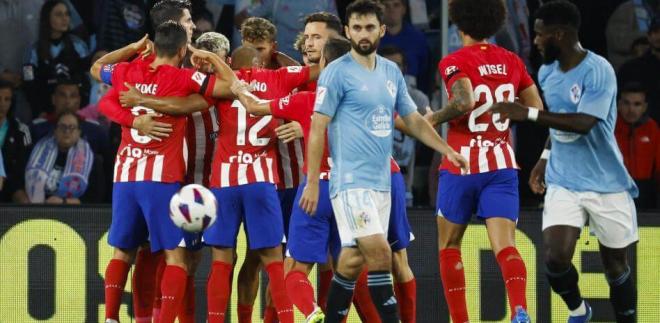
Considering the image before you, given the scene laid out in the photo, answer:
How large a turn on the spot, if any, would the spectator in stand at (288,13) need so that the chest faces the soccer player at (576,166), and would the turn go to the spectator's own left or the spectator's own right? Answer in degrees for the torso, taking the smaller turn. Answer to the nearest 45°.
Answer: approximately 45° to the spectator's own left

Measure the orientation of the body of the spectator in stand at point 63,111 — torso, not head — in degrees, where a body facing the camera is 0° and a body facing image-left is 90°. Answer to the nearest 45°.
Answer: approximately 0°

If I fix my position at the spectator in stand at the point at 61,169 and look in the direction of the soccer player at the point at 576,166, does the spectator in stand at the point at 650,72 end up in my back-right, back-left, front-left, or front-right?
front-left

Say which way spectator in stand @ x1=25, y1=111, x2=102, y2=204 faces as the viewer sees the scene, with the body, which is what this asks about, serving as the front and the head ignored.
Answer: toward the camera

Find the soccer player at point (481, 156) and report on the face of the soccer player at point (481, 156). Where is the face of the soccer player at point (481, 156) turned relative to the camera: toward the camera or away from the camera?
away from the camera

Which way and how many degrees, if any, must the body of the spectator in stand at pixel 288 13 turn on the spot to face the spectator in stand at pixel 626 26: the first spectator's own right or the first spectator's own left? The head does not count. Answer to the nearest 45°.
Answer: approximately 90° to the first spectator's own left

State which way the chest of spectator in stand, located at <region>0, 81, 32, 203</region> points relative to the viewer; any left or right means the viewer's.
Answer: facing the viewer

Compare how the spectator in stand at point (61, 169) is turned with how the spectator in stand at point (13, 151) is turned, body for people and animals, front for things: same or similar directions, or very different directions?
same or similar directions

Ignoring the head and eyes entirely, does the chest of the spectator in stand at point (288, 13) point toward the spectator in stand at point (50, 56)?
no

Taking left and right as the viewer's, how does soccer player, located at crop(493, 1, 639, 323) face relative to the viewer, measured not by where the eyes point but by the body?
facing the viewer and to the left of the viewer

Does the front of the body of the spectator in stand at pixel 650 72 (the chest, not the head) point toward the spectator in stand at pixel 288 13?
no

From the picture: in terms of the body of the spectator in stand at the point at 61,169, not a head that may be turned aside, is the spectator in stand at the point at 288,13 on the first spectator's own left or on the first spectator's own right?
on the first spectator's own left

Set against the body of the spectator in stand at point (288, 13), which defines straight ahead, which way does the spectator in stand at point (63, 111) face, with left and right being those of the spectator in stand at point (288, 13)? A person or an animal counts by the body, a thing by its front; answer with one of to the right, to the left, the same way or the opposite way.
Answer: the same way

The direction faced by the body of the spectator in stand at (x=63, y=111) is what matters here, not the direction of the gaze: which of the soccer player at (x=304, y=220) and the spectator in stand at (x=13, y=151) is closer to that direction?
the soccer player

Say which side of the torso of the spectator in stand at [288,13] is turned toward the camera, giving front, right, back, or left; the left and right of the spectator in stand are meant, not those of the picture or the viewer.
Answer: front

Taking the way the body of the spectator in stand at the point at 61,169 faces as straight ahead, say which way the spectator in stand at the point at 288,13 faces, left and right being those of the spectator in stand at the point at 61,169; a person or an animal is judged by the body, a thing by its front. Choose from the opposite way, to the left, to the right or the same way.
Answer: the same way

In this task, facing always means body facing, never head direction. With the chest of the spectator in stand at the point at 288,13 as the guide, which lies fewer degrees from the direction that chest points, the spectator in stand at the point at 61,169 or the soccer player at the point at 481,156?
the soccer player

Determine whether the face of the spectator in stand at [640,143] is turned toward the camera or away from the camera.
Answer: toward the camera
